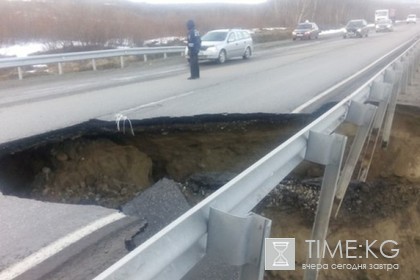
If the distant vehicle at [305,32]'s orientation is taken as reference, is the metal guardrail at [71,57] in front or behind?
in front

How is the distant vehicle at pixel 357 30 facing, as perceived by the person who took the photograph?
facing the viewer and to the left of the viewer

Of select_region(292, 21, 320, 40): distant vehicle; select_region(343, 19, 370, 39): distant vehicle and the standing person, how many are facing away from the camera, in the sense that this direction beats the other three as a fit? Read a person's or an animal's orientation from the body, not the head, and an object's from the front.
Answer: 0

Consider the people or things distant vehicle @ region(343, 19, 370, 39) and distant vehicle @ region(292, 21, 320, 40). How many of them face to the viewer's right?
0

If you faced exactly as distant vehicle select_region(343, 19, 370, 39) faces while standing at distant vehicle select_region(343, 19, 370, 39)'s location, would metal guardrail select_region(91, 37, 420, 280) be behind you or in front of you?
in front

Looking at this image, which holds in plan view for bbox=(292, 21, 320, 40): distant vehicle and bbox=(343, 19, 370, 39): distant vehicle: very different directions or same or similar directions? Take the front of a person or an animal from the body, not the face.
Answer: same or similar directions

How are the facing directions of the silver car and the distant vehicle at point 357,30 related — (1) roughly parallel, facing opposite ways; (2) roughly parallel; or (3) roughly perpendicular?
roughly parallel

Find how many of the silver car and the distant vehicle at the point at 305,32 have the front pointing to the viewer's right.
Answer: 0

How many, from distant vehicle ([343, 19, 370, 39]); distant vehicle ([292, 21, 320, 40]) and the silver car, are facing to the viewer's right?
0

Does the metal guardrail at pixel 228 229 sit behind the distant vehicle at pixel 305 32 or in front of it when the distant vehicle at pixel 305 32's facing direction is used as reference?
in front

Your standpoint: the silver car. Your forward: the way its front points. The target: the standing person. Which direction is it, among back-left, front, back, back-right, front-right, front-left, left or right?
front-left

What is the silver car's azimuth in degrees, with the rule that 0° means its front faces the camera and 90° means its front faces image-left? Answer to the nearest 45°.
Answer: approximately 45°

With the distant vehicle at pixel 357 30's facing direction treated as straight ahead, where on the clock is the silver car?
The silver car is roughly at 11 o'clock from the distant vehicle.

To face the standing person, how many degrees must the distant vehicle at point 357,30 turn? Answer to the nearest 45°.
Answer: approximately 45° to its left

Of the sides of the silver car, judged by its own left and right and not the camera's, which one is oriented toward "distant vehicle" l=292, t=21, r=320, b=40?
back

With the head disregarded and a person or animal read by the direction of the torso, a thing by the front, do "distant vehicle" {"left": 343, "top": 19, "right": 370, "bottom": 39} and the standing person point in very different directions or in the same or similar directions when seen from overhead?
same or similar directions
